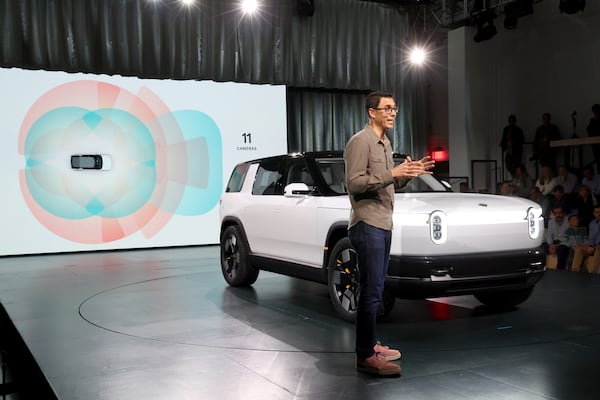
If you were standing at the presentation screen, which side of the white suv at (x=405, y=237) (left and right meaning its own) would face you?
back

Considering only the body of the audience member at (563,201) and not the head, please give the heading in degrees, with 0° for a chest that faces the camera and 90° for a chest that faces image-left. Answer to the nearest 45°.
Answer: approximately 45°

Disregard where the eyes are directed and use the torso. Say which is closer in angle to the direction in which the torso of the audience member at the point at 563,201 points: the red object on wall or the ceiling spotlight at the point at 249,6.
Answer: the ceiling spotlight

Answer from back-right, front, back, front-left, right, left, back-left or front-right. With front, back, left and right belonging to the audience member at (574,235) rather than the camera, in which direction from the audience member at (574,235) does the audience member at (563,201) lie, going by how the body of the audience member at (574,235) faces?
back-right

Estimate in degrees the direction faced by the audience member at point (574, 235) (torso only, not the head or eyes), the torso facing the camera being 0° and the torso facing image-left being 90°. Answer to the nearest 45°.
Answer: approximately 45°

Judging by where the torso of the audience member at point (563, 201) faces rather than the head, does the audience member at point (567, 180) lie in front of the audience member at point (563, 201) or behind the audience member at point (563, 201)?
behind

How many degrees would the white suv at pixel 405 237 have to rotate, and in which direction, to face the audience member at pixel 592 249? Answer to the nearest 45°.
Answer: approximately 90° to its left
